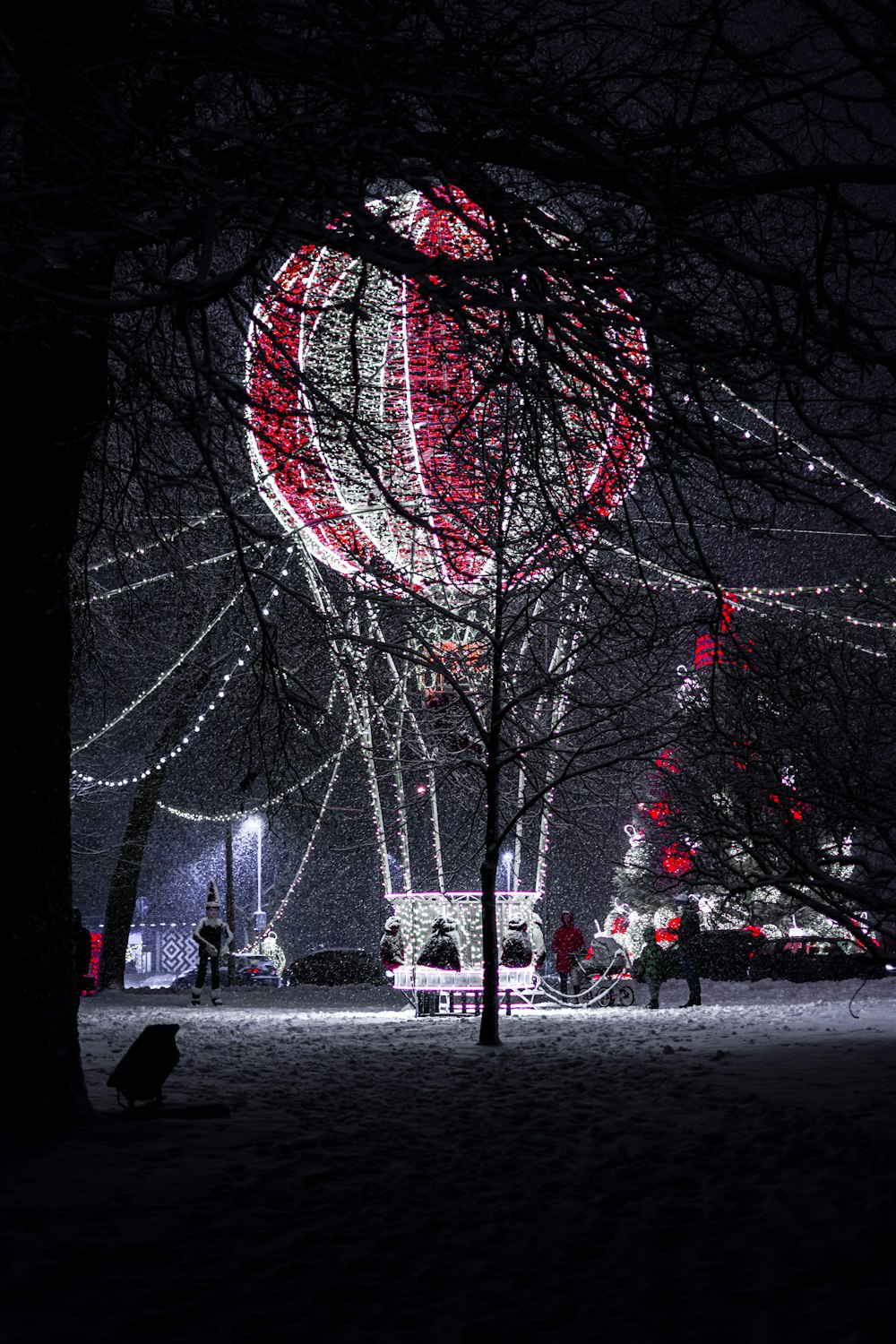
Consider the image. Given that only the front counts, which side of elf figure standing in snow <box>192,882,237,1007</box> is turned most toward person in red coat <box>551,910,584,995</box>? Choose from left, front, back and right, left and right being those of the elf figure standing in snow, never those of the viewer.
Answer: left

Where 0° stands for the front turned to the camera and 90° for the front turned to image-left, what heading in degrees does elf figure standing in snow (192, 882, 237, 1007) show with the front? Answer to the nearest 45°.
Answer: approximately 0°
